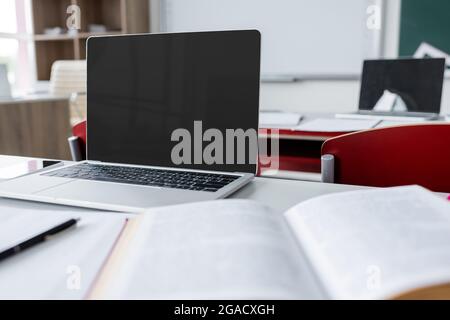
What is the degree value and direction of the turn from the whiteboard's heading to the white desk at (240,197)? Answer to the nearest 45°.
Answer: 0° — it already faces it

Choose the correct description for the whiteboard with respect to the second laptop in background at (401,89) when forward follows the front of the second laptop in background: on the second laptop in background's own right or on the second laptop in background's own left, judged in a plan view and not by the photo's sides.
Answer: on the second laptop in background's own right

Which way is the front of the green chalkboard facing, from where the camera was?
facing the viewer

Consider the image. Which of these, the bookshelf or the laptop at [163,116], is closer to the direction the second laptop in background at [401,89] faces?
the laptop

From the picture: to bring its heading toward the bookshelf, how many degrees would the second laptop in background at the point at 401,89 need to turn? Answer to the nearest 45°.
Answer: approximately 90° to its right

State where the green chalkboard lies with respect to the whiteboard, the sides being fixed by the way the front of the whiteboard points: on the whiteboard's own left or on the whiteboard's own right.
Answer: on the whiteboard's own left

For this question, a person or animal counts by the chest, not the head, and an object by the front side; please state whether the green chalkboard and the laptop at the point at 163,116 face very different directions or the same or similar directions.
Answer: same or similar directions

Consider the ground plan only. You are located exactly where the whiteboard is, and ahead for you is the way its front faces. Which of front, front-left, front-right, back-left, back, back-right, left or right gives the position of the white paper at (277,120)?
front

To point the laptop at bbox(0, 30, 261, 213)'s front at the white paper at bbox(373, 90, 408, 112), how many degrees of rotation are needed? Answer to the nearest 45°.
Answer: approximately 180°

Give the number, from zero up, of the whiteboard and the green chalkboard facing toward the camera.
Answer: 2

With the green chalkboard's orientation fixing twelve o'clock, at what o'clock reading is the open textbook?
The open textbook is roughly at 12 o'clock from the green chalkboard.

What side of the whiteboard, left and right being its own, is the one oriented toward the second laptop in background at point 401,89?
front

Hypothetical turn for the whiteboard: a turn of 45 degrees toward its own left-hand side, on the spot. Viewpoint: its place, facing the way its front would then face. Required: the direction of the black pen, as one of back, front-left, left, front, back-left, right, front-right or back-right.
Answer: front-right

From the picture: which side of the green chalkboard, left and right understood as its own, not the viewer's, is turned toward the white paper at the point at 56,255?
front

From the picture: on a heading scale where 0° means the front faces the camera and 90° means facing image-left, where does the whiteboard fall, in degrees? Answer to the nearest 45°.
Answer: approximately 0°

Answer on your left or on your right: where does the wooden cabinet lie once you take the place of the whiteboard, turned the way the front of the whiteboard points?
on your right
